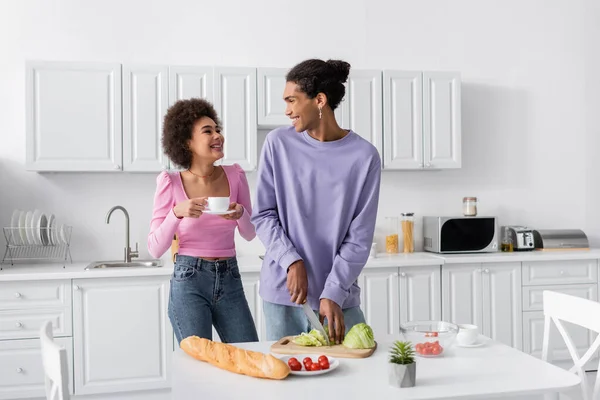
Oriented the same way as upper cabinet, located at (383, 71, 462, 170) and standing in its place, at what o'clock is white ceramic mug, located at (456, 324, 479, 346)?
The white ceramic mug is roughly at 12 o'clock from the upper cabinet.

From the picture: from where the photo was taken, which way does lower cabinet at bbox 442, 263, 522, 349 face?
toward the camera

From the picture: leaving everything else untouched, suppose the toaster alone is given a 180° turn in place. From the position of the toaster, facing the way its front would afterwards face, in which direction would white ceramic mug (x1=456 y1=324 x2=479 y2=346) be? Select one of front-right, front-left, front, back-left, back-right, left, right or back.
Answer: back-left

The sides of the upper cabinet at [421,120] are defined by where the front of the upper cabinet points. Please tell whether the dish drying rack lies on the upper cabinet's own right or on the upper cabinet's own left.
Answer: on the upper cabinet's own right

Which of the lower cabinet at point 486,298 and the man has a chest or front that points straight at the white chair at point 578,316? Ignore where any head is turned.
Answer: the lower cabinet

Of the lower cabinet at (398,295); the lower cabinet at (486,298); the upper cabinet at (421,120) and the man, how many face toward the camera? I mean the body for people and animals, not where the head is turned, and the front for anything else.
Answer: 4

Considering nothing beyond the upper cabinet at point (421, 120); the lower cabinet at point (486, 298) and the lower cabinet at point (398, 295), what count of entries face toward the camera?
3

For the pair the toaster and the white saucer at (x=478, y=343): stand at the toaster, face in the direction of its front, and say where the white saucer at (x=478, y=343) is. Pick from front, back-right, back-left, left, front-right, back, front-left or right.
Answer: front-right

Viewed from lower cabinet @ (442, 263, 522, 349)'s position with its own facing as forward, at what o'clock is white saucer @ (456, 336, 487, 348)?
The white saucer is roughly at 12 o'clock from the lower cabinet.

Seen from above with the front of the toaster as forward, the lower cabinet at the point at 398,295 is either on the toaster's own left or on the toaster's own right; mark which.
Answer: on the toaster's own right

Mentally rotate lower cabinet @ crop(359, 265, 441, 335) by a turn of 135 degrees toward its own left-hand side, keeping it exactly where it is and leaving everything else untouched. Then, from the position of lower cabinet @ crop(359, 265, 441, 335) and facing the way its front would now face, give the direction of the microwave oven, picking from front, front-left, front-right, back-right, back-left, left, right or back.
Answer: front

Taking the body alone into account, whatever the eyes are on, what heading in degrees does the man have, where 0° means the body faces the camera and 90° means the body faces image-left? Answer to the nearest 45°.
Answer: approximately 0°

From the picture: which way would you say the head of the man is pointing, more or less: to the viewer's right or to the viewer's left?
to the viewer's left

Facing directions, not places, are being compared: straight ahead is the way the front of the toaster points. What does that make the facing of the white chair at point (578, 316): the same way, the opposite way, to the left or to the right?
to the right

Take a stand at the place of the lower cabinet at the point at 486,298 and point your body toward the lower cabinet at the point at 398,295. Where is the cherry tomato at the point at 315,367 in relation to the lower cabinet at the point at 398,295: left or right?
left

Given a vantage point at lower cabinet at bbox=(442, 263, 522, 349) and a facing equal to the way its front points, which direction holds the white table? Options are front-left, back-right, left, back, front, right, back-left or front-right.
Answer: front
